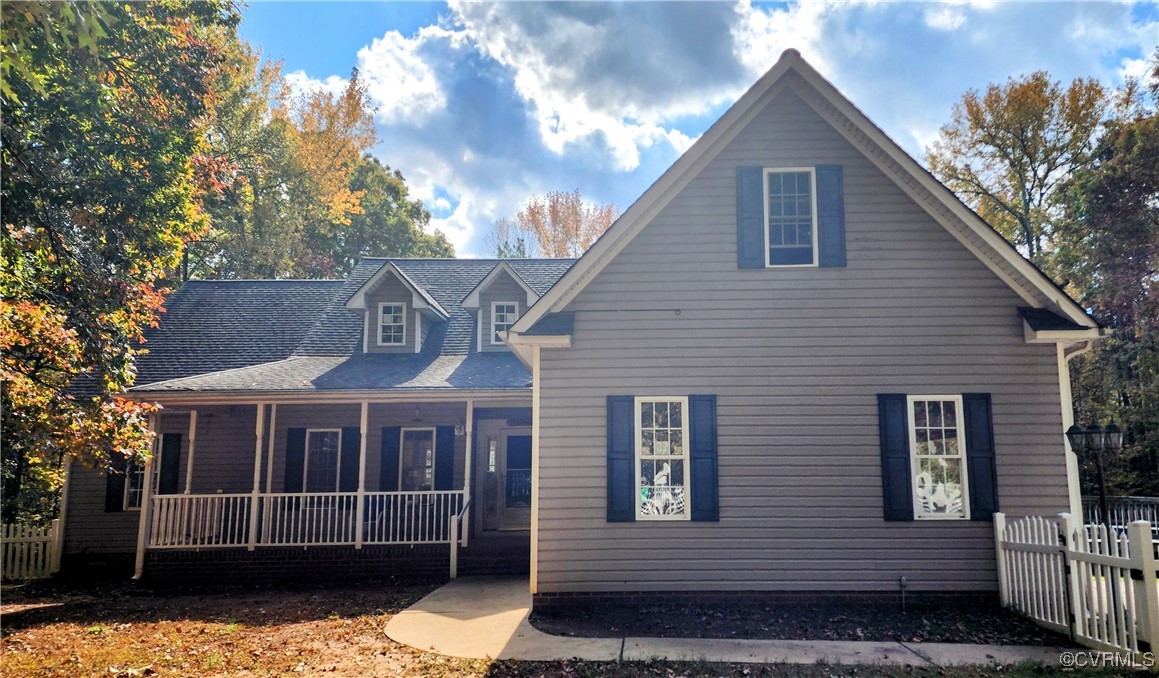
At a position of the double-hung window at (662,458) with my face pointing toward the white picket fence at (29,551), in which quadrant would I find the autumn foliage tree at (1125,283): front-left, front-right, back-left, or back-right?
back-right

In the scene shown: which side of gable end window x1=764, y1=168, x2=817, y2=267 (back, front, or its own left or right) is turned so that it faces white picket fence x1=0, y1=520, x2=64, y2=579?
right

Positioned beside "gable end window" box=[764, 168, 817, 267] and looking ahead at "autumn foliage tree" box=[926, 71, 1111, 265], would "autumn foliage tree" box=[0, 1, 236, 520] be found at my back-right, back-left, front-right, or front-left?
back-left

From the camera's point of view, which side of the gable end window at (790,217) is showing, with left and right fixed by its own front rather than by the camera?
front

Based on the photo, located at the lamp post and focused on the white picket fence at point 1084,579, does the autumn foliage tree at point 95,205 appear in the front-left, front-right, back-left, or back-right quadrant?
front-right

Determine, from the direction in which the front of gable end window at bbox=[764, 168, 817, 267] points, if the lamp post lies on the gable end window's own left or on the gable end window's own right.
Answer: on the gable end window's own left

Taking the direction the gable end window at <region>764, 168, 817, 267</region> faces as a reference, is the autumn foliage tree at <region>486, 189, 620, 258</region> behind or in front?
behind

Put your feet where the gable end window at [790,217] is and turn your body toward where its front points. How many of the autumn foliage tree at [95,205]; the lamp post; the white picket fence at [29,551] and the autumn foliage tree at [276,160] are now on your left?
1

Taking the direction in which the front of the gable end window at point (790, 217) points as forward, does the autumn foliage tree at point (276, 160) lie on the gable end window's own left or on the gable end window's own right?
on the gable end window's own right

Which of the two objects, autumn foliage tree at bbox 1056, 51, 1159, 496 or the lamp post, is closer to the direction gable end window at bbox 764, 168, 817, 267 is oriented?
the lamp post
